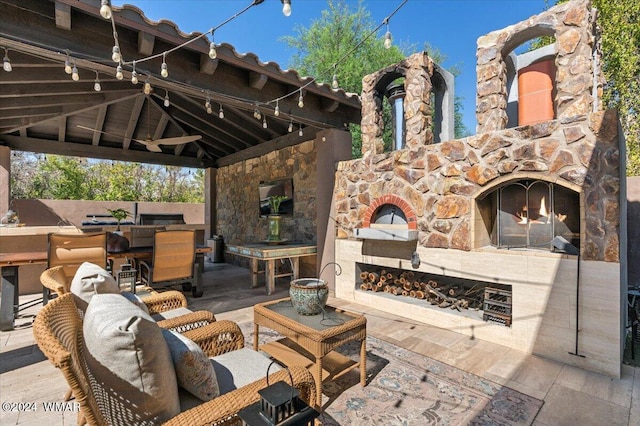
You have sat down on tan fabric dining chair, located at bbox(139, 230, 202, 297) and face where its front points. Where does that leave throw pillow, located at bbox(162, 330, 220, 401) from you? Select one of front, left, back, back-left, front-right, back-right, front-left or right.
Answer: back-left

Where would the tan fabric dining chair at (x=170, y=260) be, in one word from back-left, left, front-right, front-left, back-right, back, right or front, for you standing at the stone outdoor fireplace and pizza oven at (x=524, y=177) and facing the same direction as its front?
front-right

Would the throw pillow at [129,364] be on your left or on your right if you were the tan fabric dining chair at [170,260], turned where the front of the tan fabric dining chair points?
on your left

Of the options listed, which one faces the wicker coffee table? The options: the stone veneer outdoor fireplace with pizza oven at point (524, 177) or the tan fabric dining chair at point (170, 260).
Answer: the stone veneer outdoor fireplace with pizza oven

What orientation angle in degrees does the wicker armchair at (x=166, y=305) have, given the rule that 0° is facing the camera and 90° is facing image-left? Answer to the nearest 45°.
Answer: approximately 270°

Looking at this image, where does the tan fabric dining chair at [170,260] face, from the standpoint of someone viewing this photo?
facing away from the viewer and to the left of the viewer

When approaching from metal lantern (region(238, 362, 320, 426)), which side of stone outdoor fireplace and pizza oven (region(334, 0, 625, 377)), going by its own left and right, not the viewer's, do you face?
front

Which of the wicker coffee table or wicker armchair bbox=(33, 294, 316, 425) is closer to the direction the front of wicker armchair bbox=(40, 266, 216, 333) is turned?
the wicker coffee table

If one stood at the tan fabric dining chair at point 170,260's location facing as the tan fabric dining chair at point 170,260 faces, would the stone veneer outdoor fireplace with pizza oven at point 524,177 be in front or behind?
behind

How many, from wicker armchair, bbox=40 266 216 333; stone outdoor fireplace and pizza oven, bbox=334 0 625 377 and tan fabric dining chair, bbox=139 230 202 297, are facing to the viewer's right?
1

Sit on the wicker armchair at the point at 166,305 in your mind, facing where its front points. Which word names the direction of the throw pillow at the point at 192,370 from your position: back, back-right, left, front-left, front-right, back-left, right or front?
right

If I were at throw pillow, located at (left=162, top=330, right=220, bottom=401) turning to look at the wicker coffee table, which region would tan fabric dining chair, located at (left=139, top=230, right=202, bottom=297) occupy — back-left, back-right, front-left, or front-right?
front-left

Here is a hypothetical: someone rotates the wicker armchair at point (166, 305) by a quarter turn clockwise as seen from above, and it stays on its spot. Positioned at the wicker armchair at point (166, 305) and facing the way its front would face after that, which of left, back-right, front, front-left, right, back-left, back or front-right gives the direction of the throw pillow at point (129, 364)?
front

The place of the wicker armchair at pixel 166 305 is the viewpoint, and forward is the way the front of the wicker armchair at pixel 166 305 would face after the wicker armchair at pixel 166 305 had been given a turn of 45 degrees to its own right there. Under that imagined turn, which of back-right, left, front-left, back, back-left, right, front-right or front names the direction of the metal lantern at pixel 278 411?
front-right

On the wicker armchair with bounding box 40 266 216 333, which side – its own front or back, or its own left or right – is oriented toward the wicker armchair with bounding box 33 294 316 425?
right

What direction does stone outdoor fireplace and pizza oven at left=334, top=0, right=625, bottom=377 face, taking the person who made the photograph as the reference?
facing the viewer and to the left of the viewer
